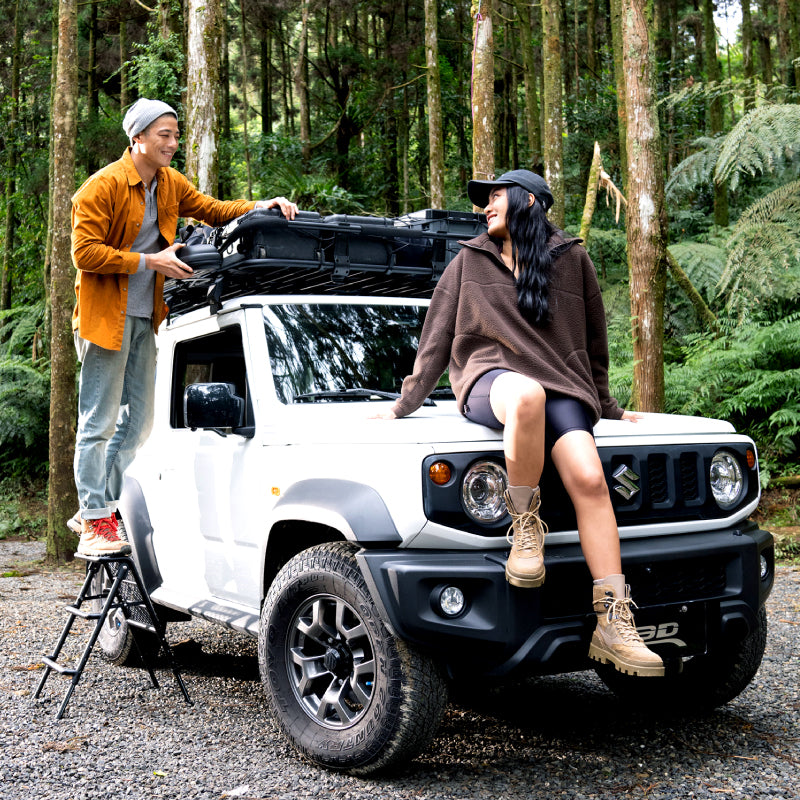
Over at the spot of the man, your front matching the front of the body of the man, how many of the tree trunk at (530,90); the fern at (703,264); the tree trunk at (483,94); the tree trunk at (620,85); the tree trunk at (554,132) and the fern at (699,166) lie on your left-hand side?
6

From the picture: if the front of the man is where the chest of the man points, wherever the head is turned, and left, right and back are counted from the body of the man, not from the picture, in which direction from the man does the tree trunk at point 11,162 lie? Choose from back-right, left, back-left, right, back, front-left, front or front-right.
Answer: back-left

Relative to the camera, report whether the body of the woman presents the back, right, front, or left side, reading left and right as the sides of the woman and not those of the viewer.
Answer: front

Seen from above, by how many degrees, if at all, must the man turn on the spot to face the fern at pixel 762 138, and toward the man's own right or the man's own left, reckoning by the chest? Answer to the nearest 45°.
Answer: approximately 90° to the man's own left

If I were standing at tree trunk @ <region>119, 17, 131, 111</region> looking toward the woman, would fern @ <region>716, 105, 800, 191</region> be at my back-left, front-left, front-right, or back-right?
front-left

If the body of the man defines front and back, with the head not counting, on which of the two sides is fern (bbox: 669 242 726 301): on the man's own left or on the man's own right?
on the man's own left

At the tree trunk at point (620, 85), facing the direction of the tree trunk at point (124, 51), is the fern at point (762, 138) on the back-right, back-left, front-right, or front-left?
back-left

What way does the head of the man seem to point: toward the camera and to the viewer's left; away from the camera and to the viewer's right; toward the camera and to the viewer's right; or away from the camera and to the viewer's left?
toward the camera and to the viewer's right

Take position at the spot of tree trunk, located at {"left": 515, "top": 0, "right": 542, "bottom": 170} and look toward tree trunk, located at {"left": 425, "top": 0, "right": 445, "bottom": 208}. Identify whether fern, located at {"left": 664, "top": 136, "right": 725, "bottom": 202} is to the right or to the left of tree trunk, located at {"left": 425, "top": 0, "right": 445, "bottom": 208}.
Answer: left

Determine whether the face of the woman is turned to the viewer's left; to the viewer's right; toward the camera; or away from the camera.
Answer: to the viewer's left

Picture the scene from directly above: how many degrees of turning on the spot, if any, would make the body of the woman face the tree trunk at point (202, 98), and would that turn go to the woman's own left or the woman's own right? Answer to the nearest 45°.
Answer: approximately 135° to the woman's own right

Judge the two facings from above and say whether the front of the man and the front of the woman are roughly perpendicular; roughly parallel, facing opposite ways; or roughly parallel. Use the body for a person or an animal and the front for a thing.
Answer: roughly perpendicular

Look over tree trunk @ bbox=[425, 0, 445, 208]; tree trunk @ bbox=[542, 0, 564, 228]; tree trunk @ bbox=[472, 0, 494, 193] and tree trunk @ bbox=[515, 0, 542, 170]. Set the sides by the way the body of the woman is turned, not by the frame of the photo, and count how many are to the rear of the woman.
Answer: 4

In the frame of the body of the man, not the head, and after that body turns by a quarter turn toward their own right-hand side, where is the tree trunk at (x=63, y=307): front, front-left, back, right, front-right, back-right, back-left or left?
back-right
